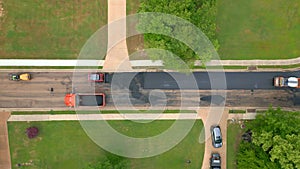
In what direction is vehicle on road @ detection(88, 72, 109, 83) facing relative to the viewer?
to the viewer's left

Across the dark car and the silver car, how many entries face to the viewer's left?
0

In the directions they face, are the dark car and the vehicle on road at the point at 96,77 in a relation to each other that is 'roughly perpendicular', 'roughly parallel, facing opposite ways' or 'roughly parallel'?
roughly perpendicular

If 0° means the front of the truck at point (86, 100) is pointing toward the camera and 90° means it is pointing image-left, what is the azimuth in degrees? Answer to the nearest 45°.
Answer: approximately 90°

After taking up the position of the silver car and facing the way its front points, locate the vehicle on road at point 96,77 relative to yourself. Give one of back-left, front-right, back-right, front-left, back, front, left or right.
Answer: right

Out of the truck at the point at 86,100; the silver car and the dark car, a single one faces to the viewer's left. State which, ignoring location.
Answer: the truck

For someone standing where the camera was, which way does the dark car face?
facing the viewer

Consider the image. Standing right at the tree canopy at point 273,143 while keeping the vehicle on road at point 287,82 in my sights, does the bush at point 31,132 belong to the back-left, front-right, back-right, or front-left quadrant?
back-left

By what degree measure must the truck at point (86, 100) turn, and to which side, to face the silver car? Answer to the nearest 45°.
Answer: approximately 180°

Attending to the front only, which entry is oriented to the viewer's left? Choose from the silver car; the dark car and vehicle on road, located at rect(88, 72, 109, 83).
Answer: the vehicle on road

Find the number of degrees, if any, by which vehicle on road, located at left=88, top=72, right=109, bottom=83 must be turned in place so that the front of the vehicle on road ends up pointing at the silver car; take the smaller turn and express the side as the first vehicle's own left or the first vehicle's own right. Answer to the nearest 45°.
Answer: approximately 45° to the first vehicle's own right
